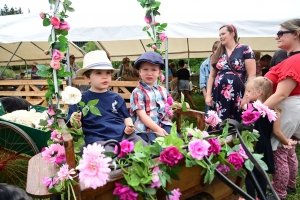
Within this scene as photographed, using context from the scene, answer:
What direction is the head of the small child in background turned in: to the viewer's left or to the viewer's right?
to the viewer's left

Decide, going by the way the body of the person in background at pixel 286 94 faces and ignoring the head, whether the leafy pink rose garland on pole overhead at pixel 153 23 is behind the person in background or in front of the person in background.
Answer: in front

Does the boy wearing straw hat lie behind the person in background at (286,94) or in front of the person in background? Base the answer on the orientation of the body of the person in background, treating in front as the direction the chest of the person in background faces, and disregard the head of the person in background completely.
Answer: in front

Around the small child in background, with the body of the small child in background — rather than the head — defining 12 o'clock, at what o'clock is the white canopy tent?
The white canopy tent is roughly at 2 o'clock from the small child in background.

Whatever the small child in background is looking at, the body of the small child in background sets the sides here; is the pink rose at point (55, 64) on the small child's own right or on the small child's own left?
on the small child's own left

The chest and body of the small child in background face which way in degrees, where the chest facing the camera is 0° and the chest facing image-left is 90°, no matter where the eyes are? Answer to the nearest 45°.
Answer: approximately 90°

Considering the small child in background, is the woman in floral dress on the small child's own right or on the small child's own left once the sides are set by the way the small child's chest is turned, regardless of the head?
on the small child's own right
